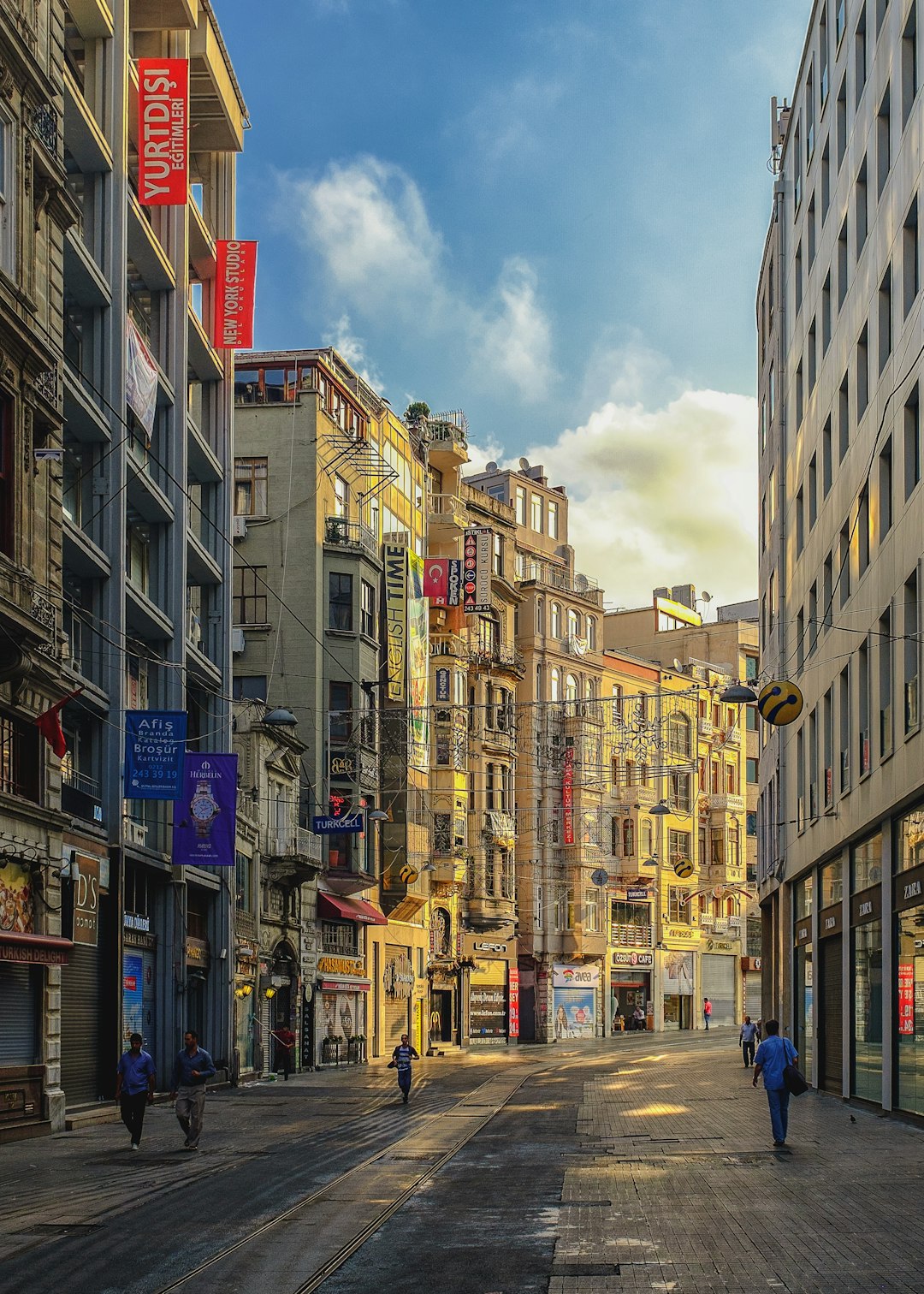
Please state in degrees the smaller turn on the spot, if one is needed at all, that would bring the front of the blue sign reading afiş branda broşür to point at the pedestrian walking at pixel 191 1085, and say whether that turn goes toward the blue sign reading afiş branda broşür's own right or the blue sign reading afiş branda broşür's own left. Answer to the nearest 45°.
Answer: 0° — it already faces them

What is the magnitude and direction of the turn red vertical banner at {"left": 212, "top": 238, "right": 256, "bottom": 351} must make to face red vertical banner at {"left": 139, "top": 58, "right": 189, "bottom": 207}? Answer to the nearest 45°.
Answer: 0° — it already faces it

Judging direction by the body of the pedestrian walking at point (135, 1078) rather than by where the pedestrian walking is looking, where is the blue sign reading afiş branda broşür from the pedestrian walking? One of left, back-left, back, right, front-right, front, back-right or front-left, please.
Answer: back

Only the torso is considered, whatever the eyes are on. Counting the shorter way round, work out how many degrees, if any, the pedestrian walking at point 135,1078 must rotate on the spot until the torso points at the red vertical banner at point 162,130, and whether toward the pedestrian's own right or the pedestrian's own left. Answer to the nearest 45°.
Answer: approximately 180°

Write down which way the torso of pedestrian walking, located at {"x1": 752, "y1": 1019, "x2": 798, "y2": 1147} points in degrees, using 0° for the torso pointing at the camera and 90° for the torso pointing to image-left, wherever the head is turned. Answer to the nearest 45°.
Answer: approximately 180°

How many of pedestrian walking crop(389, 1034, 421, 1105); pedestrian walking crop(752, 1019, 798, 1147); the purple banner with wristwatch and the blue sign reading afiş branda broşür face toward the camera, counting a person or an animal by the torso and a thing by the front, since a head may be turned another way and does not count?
3

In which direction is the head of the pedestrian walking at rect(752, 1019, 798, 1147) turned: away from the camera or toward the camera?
away from the camera
